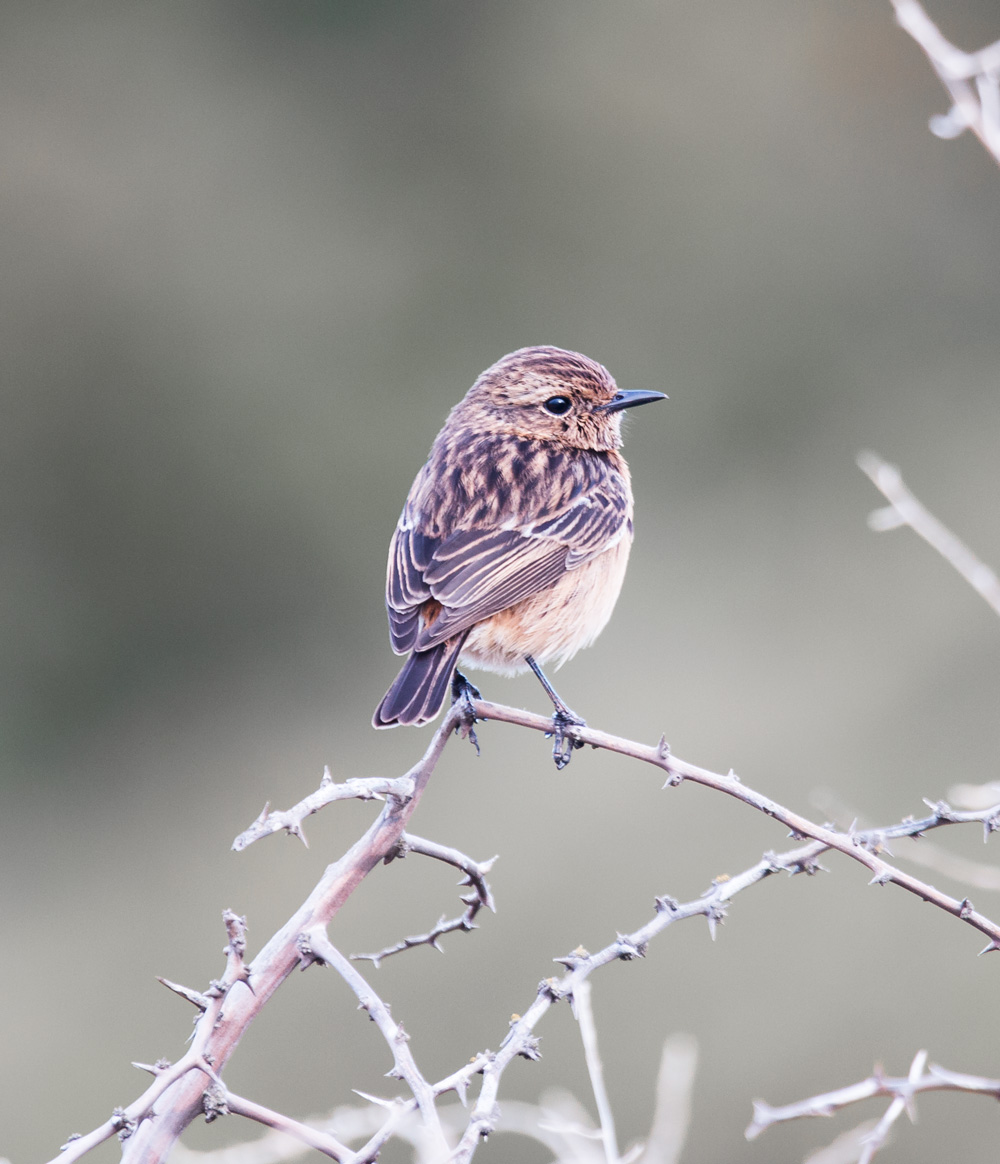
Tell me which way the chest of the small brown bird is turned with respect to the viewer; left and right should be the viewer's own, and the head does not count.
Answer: facing away from the viewer and to the right of the viewer

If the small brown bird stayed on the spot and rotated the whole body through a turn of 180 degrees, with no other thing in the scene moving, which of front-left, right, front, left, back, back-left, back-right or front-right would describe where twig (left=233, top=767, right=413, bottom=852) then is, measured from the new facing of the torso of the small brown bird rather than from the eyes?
front-right

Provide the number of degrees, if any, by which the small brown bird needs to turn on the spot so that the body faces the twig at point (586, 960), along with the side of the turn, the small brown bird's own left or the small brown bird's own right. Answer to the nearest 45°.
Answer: approximately 135° to the small brown bird's own right

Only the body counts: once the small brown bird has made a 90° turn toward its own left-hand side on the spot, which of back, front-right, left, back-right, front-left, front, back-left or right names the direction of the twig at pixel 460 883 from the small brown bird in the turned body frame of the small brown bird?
back-left
